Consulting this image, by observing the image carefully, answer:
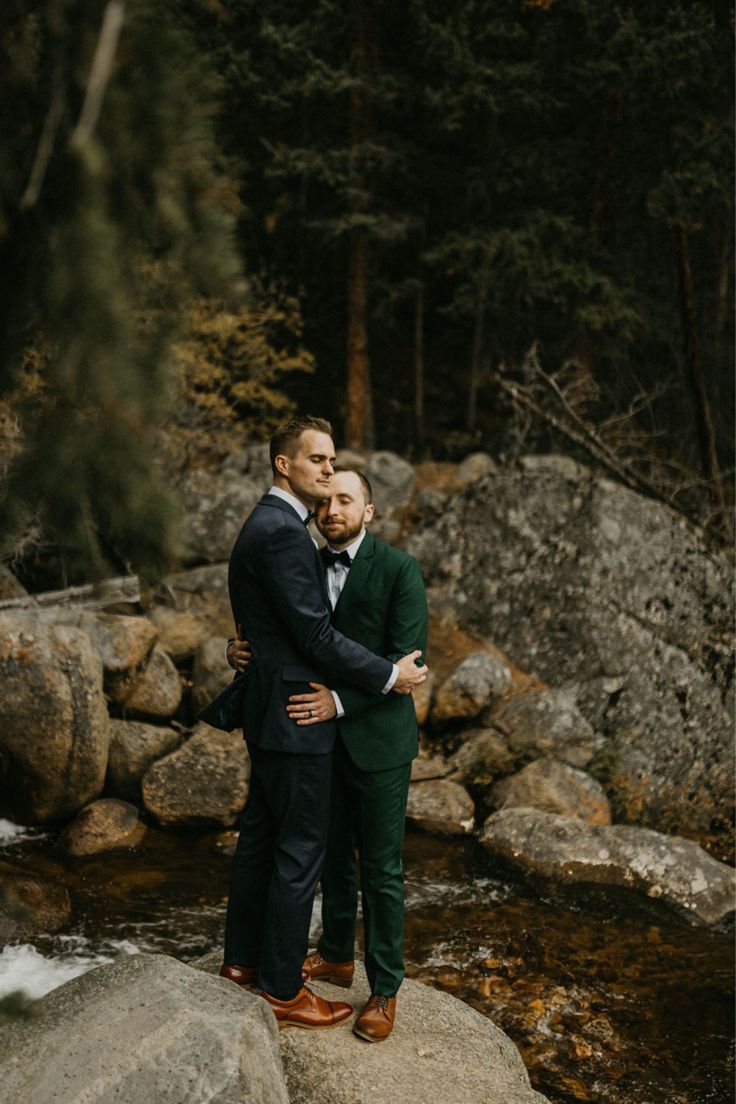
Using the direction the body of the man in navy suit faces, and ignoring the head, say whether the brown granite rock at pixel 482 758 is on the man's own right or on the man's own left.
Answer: on the man's own left

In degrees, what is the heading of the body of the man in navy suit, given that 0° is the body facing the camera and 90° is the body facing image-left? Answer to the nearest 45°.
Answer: approximately 270°

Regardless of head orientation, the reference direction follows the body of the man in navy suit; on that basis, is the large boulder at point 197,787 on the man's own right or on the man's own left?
on the man's own left

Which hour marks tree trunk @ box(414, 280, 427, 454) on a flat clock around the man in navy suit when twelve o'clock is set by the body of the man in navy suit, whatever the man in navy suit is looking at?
The tree trunk is roughly at 9 o'clock from the man in navy suit.

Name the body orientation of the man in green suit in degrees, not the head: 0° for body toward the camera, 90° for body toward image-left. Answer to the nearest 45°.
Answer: approximately 45°

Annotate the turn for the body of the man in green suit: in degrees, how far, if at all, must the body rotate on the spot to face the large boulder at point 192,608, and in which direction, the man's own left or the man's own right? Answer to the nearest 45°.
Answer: approximately 135° to the man's own right

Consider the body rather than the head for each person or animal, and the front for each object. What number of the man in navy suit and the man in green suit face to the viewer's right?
1
